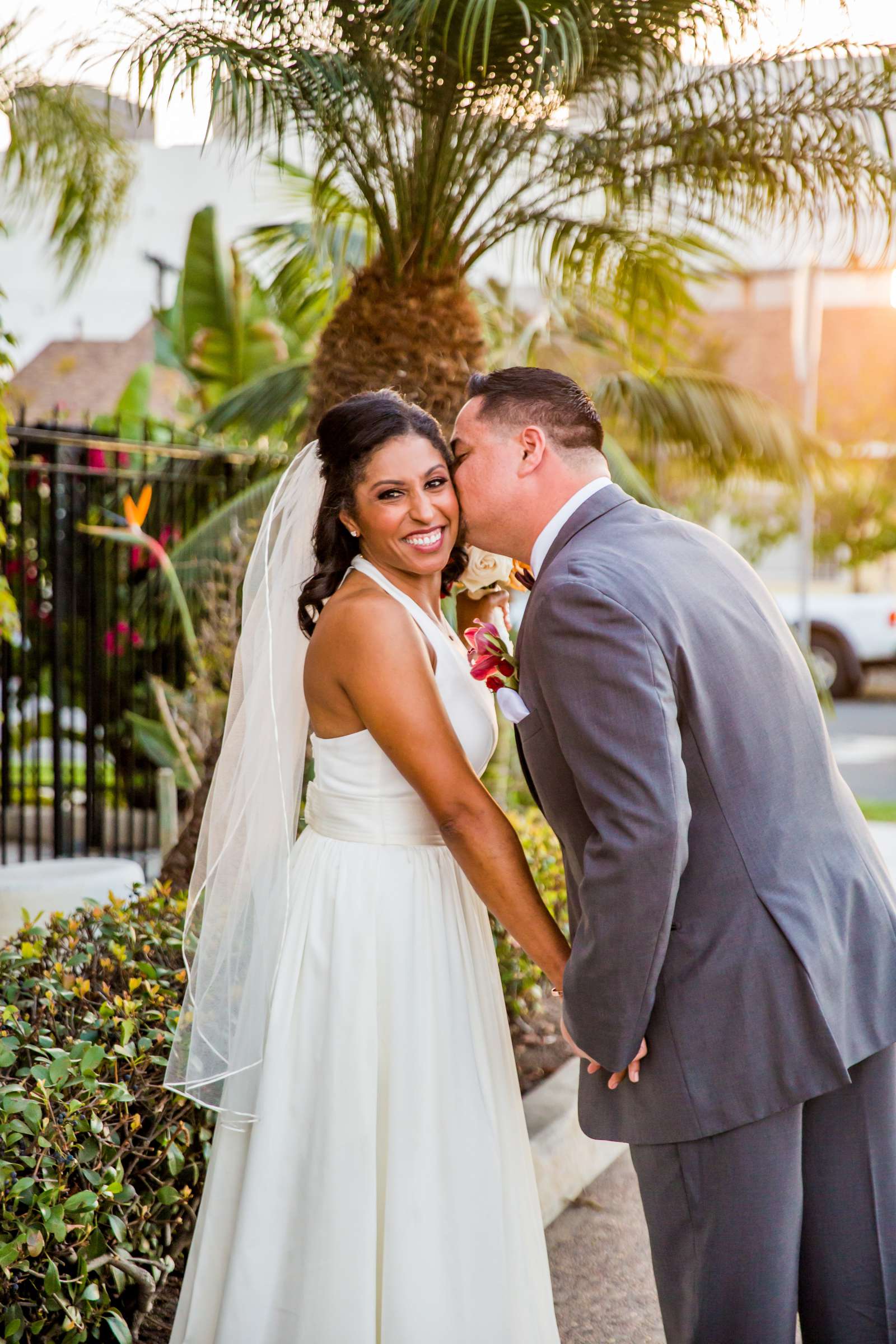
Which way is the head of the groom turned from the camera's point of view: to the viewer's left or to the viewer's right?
to the viewer's left

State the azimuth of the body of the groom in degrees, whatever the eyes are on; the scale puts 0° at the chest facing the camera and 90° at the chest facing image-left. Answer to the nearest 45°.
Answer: approximately 135°

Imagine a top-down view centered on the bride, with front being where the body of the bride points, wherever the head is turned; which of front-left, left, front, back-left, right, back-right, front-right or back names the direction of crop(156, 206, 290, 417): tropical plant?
left

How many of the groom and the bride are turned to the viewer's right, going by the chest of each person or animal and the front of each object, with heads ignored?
1

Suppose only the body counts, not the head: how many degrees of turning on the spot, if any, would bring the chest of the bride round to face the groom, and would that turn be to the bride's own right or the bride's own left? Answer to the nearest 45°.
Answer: approximately 45° to the bride's own right

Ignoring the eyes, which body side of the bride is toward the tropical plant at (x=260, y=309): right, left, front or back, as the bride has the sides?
left

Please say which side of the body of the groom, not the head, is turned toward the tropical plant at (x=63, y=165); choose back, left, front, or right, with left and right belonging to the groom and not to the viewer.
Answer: front

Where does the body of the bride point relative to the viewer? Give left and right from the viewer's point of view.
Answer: facing to the right of the viewer
